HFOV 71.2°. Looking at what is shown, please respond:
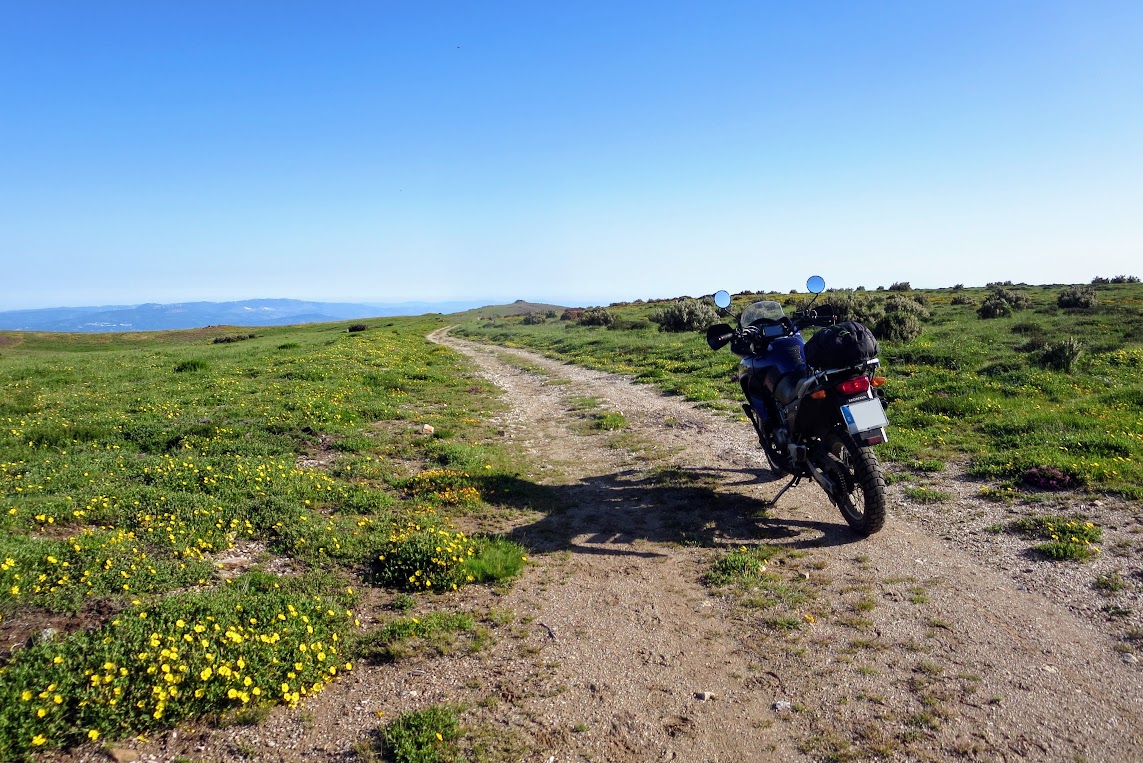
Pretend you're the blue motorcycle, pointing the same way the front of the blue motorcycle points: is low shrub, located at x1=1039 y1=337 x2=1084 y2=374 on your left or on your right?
on your right

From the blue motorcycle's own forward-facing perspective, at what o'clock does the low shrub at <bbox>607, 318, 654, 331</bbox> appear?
The low shrub is roughly at 1 o'clock from the blue motorcycle.

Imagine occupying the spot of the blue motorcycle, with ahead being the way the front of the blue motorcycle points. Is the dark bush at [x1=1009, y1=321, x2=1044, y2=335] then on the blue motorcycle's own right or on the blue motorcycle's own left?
on the blue motorcycle's own right

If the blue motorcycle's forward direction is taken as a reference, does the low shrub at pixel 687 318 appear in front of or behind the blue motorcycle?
in front

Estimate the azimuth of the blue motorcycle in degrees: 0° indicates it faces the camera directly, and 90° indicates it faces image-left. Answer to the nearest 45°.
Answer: approximately 135°

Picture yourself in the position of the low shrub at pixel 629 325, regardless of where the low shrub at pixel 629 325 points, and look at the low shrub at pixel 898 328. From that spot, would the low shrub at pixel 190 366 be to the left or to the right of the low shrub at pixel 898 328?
right

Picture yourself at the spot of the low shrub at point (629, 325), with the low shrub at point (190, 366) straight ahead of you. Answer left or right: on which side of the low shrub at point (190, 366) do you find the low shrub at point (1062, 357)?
left

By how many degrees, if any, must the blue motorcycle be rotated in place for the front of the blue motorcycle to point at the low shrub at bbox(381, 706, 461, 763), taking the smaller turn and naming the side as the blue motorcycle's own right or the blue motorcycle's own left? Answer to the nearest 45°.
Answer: approximately 90° to the blue motorcycle's own left
